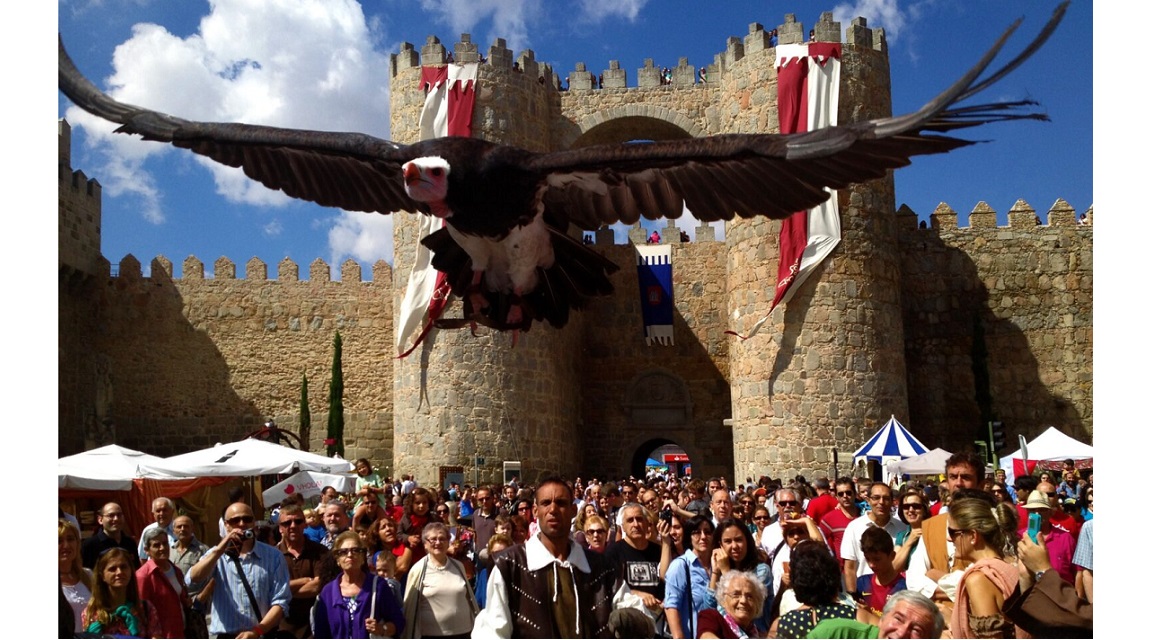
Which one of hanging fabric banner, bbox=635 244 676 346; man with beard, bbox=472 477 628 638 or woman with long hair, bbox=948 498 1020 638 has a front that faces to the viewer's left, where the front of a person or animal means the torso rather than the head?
the woman with long hair

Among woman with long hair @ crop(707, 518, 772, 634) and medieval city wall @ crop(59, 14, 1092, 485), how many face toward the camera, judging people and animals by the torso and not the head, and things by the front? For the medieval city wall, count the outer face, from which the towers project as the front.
2

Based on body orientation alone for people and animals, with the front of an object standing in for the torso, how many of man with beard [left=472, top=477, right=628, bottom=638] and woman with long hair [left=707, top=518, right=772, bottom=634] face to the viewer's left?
0

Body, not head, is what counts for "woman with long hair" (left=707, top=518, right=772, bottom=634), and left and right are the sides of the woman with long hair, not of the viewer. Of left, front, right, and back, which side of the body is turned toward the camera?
front

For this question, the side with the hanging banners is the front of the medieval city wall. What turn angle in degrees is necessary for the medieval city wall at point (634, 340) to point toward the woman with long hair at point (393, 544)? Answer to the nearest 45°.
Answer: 0° — it already faces them

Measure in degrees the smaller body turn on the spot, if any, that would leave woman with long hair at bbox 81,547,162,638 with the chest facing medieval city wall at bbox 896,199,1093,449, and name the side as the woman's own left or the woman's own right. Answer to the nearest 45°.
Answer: approximately 135° to the woman's own left

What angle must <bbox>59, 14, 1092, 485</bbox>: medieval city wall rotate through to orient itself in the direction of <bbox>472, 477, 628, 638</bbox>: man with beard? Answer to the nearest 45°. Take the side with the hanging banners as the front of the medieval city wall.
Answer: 0° — it already faces them

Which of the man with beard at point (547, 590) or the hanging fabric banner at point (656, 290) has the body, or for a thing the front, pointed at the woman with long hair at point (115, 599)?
the hanging fabric banner

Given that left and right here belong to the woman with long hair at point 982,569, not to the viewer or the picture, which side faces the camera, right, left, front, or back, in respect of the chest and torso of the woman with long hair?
left

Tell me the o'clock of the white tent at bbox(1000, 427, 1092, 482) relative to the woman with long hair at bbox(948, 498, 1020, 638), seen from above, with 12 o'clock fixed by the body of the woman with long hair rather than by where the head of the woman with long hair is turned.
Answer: The white tent is roughly at 3 o'clock from the woman with long hair.

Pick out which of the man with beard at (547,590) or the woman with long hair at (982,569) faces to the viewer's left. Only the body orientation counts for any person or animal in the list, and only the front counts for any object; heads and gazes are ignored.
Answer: the woman with long hair

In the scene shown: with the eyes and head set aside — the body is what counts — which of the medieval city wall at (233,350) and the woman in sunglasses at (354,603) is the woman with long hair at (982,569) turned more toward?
the woman in sunglasses

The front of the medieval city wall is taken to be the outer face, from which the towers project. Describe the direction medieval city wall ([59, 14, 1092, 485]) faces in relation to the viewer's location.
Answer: facing the viewer
